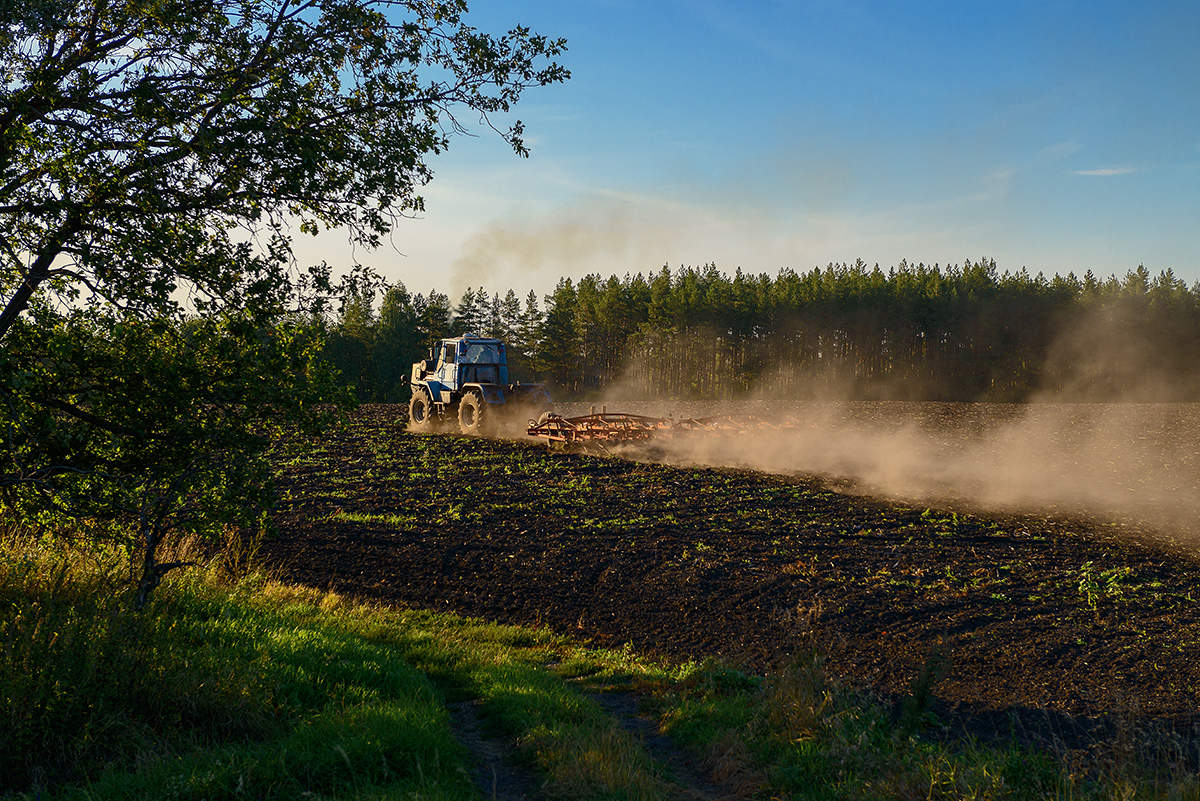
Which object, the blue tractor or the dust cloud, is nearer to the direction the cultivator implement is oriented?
the blue tractor

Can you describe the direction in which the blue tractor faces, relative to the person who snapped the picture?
facing away from the viewer and to the left of the viewer

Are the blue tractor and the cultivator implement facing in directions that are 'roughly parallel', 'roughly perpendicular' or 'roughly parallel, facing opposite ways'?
roughly parallel

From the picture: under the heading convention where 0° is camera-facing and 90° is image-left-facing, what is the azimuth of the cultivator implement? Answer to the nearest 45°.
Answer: approximately 135°

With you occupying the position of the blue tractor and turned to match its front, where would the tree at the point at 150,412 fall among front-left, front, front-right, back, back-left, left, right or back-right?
back-left

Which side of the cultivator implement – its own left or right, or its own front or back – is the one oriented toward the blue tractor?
front

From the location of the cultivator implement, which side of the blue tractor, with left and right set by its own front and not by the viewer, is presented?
back

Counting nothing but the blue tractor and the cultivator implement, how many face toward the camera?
0

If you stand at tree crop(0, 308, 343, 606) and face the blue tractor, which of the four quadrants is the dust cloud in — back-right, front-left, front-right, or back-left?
front-right
